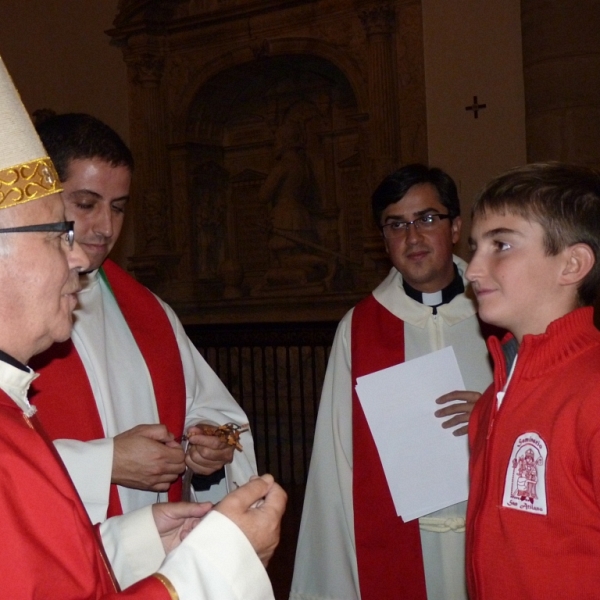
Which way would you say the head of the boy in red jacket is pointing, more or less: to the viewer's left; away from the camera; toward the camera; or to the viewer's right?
to the viewer's left

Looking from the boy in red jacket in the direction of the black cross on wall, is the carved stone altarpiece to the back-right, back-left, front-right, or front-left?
front-left

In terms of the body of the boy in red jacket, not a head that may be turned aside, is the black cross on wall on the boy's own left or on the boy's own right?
on the boy's own right

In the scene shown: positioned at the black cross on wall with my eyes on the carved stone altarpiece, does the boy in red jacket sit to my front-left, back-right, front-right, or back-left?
back-left

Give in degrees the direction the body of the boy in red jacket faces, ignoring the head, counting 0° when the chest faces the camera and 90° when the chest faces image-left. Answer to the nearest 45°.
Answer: approximately 45°

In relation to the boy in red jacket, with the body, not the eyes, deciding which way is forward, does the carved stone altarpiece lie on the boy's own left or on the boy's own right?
on the boy's own right
